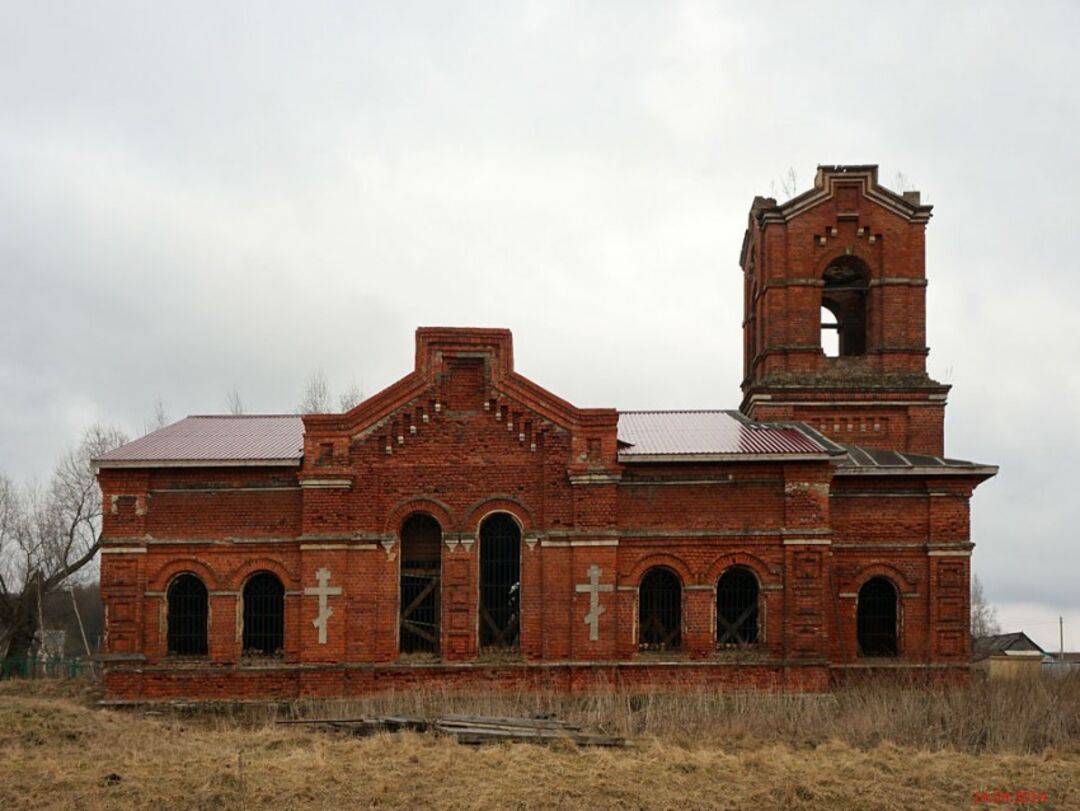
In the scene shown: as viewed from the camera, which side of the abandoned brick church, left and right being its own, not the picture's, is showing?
right
